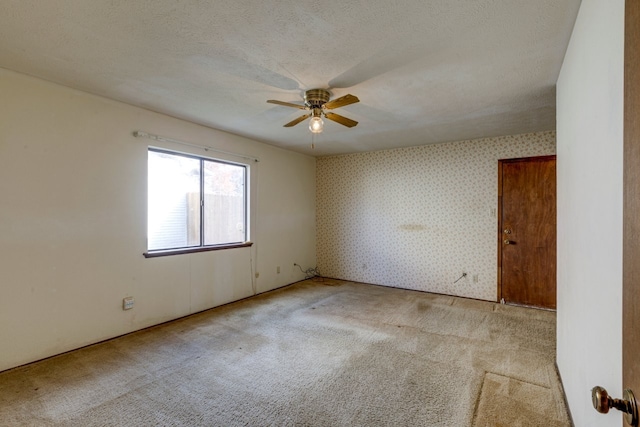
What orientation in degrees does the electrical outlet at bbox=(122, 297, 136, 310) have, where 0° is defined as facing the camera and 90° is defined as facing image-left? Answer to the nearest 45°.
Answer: approximately 315°

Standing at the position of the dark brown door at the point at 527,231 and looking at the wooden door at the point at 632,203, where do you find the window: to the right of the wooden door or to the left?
right

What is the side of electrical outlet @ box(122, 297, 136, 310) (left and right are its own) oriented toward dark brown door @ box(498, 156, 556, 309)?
front

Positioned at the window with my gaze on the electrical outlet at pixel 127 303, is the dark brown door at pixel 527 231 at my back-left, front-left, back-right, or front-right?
back-left

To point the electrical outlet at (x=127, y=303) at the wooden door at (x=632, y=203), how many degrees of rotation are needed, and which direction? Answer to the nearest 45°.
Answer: approximately 45° to its right
